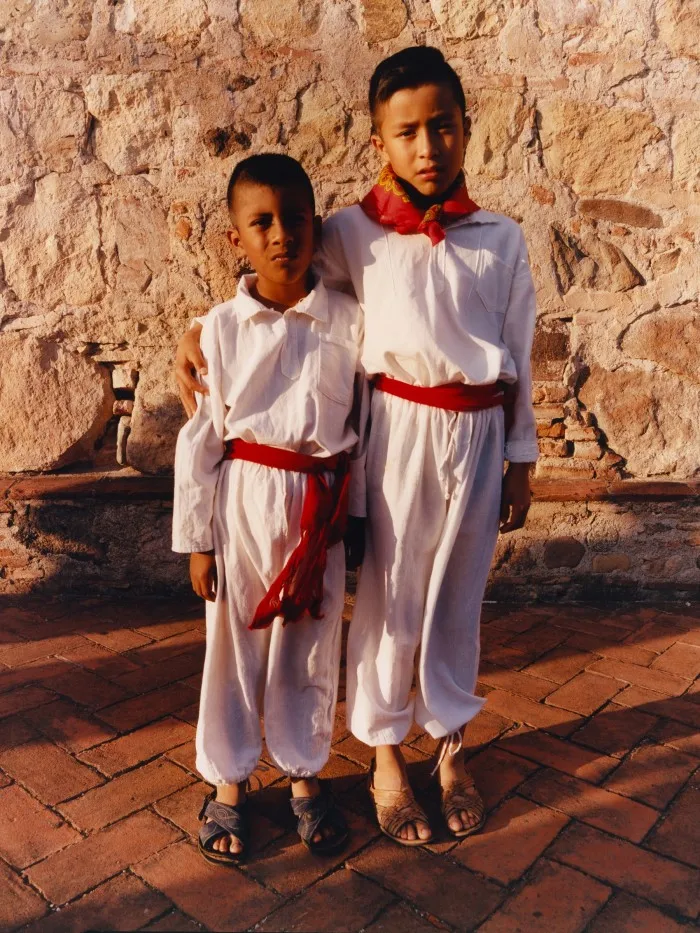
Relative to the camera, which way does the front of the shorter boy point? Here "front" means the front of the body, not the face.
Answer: toward the camera

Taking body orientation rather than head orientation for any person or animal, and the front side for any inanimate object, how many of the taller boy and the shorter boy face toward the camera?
2

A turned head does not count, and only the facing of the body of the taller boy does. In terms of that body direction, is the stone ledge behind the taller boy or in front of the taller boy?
behind

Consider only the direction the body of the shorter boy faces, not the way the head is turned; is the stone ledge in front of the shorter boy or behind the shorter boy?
behind
